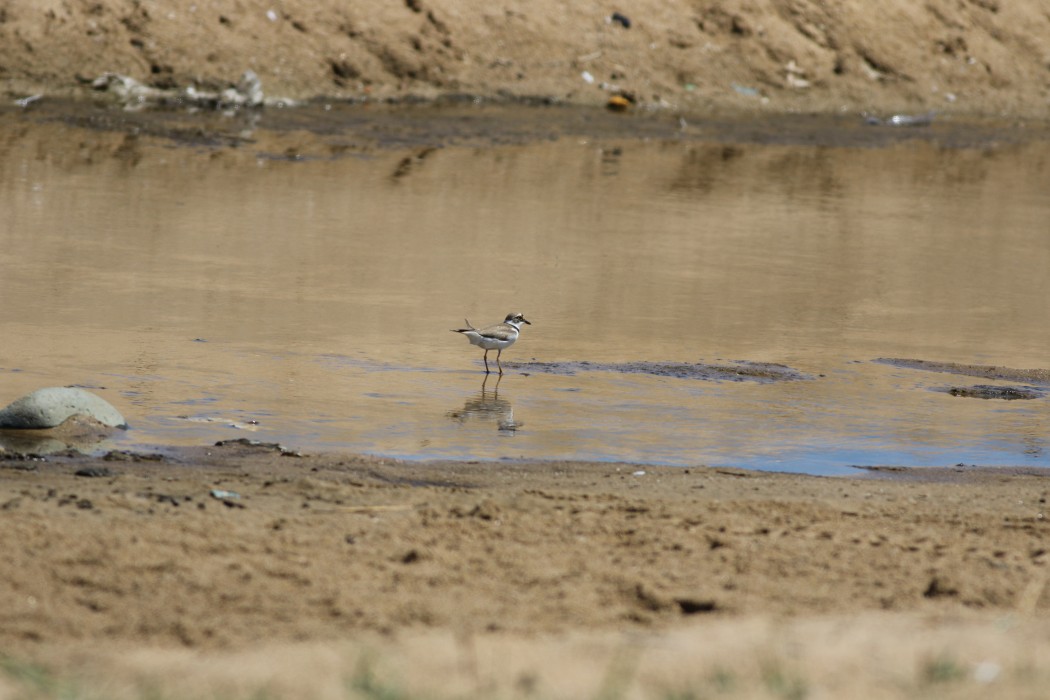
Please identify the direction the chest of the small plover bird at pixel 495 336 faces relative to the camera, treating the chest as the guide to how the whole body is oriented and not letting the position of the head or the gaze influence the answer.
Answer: to the viewer's right

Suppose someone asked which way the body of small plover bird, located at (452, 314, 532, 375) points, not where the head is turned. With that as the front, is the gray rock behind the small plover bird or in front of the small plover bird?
behind
